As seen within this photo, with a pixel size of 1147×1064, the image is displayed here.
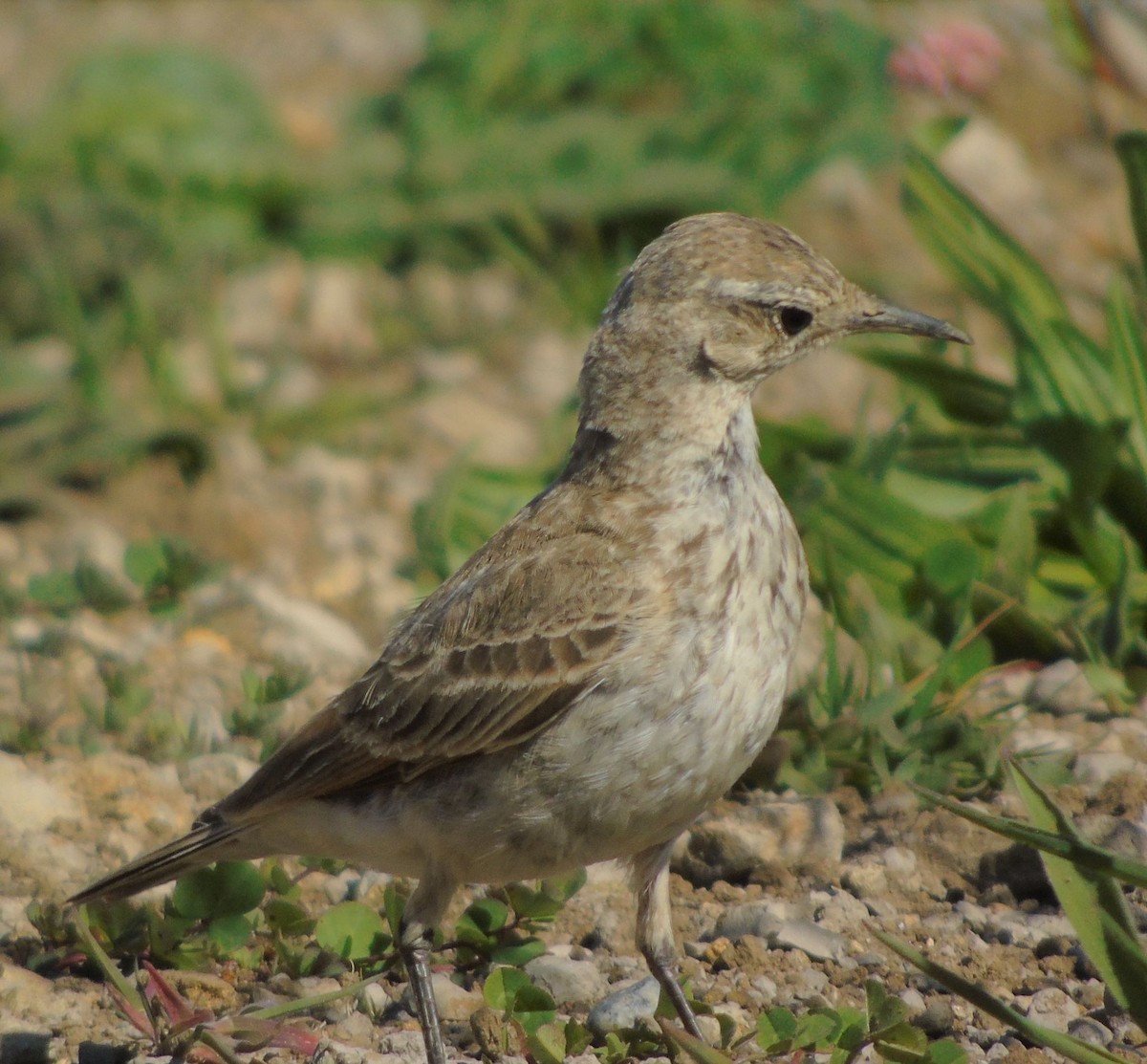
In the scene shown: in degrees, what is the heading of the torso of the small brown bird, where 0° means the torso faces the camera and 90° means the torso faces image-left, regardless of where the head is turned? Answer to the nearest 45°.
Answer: approximately 270°

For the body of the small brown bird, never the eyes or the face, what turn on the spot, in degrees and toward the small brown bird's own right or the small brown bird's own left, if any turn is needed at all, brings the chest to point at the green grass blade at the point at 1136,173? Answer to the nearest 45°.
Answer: approximately 45° to the small brown bird's own left

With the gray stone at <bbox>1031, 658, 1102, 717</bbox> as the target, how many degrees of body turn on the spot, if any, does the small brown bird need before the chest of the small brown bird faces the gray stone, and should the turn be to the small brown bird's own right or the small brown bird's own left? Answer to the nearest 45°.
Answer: approximately 45° to the small brown bird's own left

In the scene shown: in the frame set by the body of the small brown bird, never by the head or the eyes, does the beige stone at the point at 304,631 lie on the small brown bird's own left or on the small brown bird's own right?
on the small brown bird's own left

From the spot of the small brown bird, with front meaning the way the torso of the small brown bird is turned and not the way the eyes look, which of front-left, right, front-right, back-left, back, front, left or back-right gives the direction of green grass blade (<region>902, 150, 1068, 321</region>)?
front-left

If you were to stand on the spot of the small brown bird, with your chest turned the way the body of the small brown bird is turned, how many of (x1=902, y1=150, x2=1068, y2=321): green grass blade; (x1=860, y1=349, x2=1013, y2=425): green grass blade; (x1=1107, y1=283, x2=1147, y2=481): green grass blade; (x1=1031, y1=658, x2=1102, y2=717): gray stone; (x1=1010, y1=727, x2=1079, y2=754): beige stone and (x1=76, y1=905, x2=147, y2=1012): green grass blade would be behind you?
1

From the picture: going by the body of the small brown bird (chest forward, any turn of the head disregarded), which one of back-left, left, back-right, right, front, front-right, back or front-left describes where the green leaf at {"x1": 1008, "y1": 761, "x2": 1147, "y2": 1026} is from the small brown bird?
front-right

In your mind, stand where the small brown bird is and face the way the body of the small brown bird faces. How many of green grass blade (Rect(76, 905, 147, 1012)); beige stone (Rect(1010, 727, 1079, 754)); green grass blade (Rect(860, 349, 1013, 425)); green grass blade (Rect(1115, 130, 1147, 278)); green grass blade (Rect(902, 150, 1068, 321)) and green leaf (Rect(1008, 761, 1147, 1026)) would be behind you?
1

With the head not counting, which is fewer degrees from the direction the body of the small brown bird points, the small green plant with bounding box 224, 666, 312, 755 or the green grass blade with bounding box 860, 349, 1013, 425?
the green grass blade

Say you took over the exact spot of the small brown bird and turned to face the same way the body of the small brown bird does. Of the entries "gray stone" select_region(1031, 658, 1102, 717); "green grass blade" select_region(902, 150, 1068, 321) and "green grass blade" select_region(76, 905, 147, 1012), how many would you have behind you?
1
